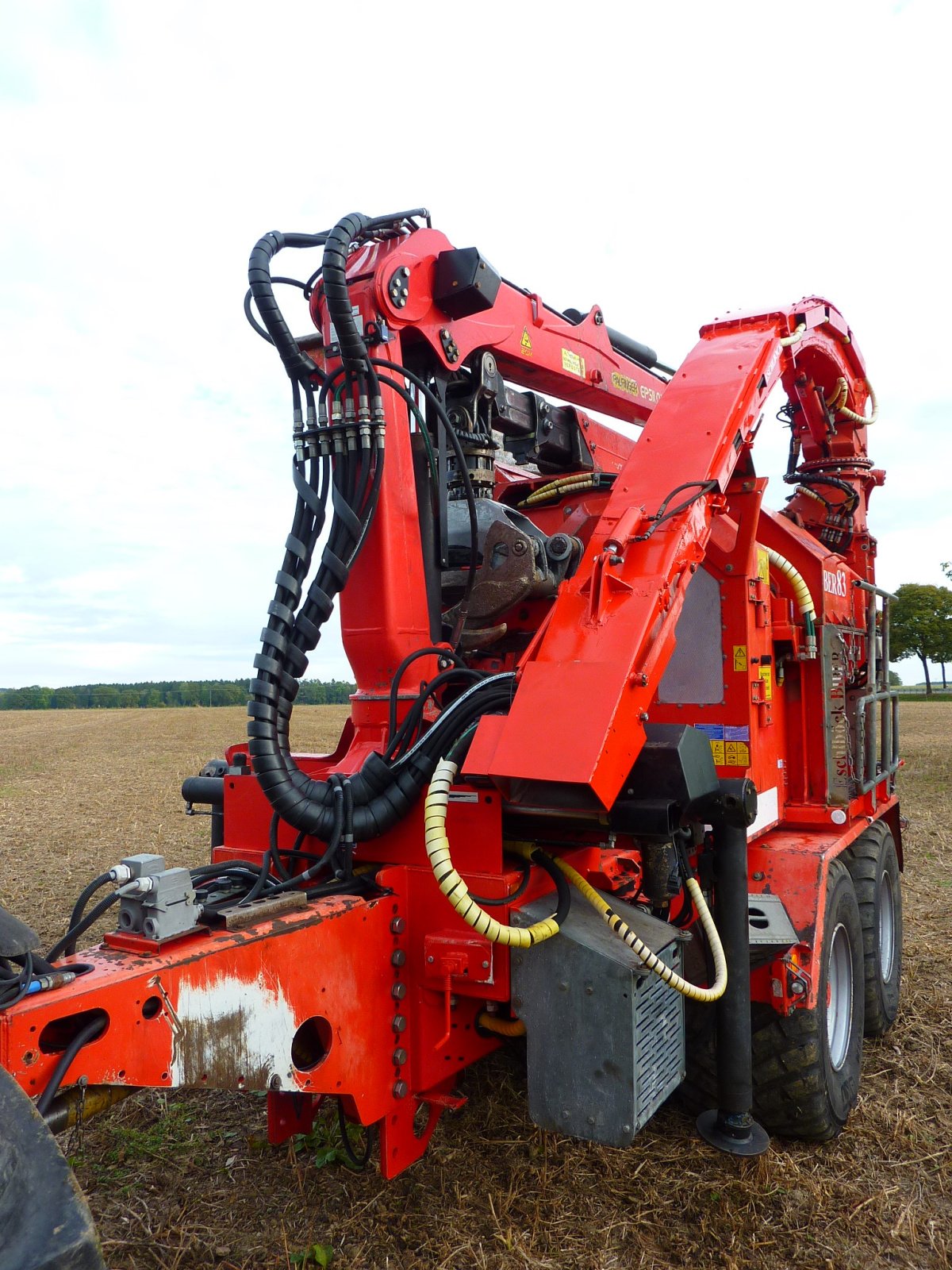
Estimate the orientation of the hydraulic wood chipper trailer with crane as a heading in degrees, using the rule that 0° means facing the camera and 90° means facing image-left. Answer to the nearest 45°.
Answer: approximately 45°

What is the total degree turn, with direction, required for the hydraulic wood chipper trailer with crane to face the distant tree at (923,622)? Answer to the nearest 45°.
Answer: approximately 180°

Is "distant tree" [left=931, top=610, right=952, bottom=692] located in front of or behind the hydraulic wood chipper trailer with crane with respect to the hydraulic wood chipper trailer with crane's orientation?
behind
